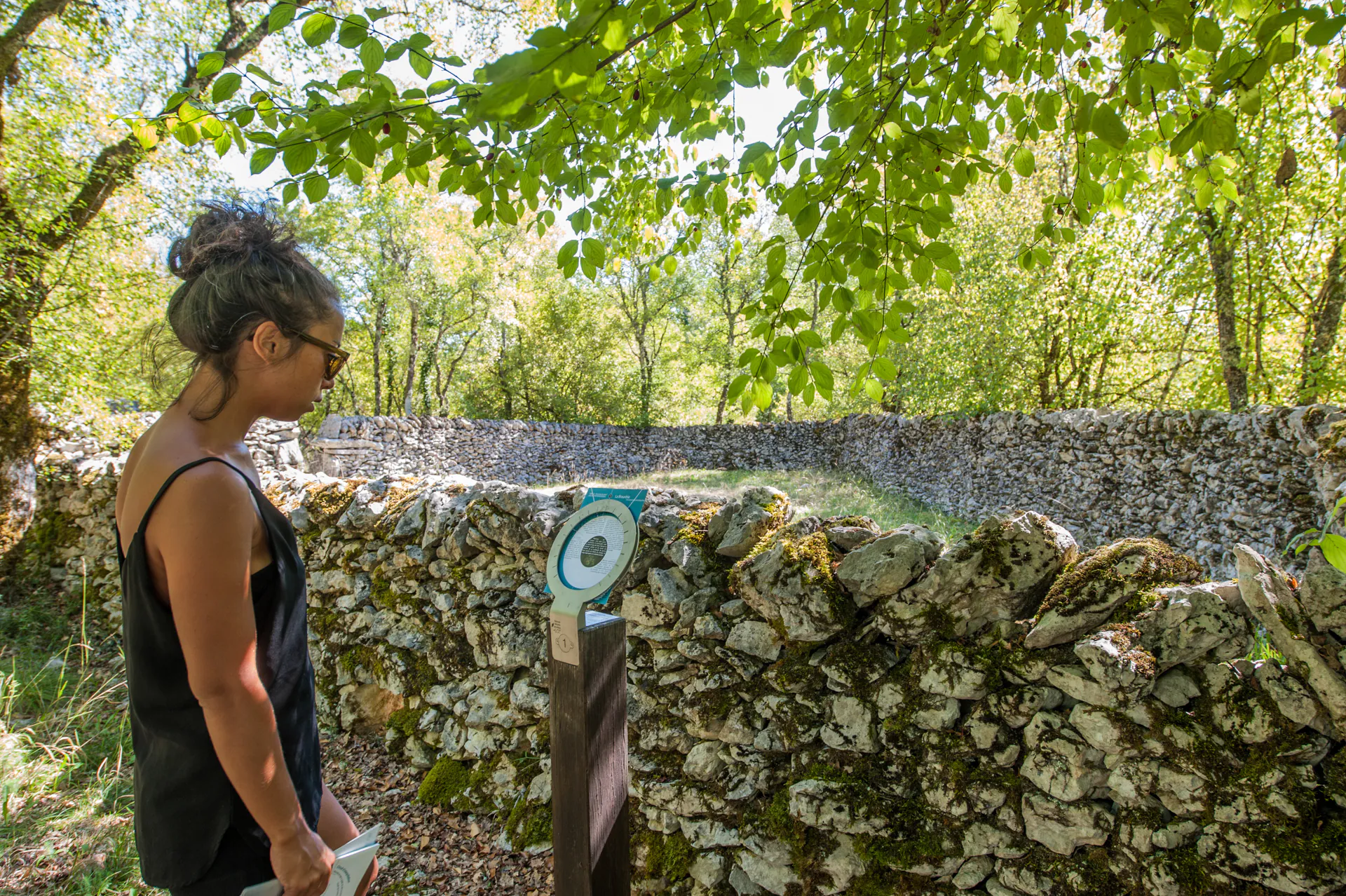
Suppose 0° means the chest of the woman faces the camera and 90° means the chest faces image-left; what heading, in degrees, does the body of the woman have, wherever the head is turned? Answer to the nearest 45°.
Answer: approximately 270°

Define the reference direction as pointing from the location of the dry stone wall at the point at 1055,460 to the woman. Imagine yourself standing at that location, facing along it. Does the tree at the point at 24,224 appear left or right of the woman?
right

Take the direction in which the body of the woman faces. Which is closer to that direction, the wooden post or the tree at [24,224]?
the wooden post

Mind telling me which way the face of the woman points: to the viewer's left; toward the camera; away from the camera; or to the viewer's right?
to the viewer's right

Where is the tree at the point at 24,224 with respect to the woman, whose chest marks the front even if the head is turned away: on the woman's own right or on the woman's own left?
on the woman's own left
